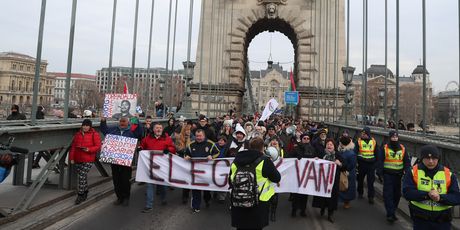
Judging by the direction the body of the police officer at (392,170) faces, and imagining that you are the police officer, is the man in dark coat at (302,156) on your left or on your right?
on your right

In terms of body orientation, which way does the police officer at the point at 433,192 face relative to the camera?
toward the camera

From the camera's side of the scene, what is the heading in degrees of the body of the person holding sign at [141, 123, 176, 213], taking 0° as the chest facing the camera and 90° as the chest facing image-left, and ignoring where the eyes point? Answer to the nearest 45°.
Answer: approximately 0°

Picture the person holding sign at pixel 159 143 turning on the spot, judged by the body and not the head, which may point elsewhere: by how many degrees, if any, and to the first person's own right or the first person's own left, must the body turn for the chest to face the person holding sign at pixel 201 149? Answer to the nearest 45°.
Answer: approximately 45° to the first person's own left

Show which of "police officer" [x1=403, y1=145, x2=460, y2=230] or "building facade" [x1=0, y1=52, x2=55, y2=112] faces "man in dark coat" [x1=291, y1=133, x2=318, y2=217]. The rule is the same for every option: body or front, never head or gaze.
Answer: the building facade

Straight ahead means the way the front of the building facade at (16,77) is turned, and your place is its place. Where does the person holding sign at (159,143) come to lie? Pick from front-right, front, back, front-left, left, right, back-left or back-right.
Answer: front

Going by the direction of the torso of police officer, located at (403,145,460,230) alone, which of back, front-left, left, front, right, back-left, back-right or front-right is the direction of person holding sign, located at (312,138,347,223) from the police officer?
back-right

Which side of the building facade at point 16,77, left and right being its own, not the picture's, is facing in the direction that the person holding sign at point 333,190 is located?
front

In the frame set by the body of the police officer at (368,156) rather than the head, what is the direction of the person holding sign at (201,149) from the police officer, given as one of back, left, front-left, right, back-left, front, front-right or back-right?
front-right

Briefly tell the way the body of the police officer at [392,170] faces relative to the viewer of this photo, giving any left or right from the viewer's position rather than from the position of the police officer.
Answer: facing the viewer

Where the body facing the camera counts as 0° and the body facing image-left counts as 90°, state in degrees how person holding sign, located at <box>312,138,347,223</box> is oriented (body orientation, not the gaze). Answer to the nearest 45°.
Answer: approximately 45°

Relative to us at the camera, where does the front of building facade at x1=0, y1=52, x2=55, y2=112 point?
facing the viewer and to the right of the viewer

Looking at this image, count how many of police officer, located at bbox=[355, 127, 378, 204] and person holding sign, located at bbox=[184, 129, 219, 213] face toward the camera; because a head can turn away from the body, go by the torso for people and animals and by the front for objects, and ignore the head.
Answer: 2

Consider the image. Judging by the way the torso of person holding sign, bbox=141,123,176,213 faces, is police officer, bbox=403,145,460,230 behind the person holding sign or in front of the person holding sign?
in front

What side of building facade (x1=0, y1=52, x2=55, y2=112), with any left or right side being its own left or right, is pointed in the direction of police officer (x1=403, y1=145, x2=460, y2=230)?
front
